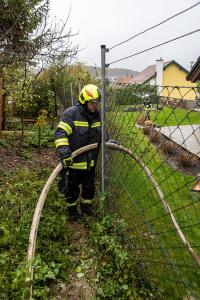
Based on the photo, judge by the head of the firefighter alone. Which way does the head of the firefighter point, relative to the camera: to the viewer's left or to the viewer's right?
to the viewer's right

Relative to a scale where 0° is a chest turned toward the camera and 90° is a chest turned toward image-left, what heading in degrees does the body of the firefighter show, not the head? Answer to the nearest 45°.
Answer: approximately 315°
